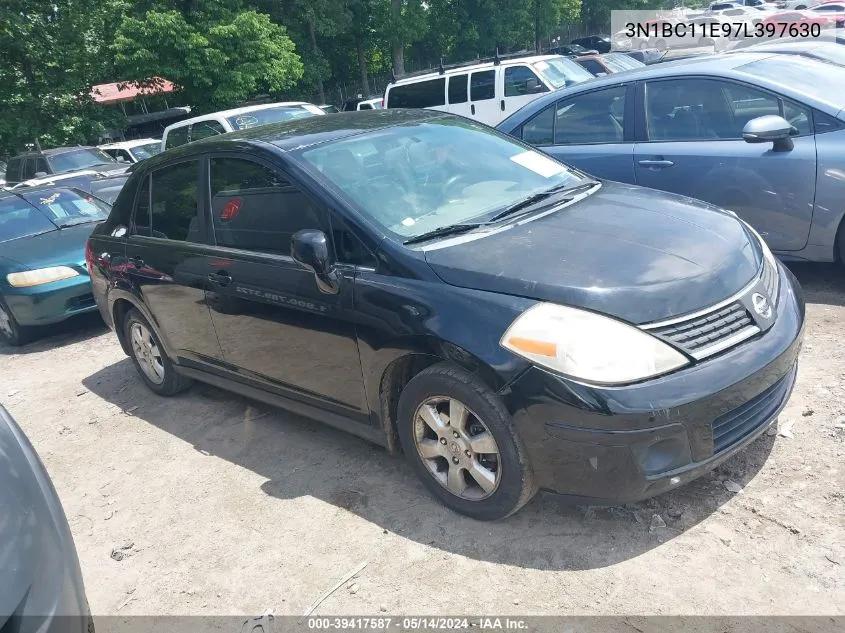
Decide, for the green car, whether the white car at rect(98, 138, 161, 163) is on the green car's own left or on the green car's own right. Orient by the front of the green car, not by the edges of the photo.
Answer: on the green car's own left

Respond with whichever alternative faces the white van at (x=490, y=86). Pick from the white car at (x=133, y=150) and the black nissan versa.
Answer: the white car

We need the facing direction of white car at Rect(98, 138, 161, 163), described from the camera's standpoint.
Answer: facing the viewer and to the right of the viewer

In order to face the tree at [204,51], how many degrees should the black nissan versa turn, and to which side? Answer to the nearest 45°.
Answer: approximately 135° to its left

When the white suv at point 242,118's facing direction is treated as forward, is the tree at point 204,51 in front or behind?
behind

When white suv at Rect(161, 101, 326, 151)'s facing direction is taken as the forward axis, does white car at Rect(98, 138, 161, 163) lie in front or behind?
behind

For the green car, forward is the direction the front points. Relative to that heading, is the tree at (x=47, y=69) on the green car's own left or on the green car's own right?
on the green car's own left

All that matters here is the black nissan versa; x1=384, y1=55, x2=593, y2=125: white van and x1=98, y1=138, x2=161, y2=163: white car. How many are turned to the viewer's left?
0

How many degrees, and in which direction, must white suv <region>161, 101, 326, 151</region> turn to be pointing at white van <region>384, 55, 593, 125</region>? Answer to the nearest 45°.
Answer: approximately 45° to its left

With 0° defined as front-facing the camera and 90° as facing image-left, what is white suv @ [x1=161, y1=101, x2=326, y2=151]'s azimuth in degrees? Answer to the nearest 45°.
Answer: approximately 315°

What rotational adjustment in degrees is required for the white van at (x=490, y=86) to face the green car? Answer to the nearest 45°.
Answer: approximately 90° to its right

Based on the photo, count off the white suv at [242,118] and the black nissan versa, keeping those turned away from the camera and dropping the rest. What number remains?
0
